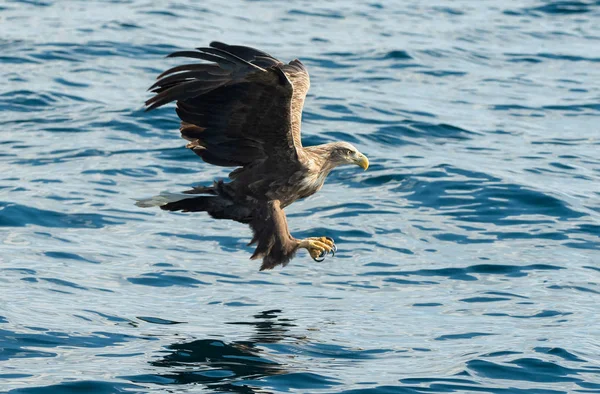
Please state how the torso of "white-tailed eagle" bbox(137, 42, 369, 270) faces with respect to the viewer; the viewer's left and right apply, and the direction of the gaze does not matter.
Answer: facing to the right of the viewer
